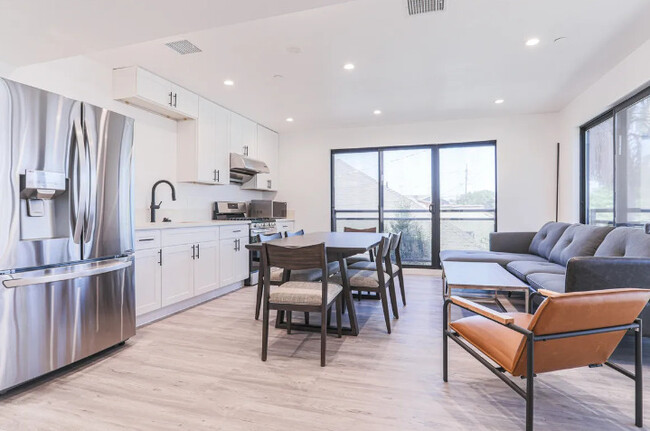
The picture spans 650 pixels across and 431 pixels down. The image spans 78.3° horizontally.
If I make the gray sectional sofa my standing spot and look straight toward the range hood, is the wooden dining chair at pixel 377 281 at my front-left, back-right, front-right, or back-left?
front-left

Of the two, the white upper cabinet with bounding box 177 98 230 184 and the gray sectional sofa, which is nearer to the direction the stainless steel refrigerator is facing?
the gray sectional sofa

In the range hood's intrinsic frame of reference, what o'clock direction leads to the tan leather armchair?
The tan leather armchair is roughly at 1 o'clock from the range hood.

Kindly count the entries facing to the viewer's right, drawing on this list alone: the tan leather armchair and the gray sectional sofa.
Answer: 0

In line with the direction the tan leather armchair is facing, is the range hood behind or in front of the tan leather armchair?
in front

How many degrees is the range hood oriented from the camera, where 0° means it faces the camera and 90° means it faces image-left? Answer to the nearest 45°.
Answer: approximately 315°

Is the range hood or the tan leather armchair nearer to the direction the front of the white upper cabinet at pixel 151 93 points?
the tan leather armchair

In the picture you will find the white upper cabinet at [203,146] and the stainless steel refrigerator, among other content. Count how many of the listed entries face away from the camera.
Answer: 0

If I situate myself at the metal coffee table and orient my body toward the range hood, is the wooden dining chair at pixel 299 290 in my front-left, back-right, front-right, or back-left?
front-left

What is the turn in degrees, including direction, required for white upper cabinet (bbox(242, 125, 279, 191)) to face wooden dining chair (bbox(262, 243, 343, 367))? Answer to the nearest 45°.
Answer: approximately 45° to its right

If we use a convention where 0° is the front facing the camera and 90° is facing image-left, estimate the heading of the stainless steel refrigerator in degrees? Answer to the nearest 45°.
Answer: approximately 315°

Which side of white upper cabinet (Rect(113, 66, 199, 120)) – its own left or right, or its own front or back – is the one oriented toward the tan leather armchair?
front

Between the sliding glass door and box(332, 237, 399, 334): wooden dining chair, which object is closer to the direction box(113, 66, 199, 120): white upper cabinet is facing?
the wooden dining chair

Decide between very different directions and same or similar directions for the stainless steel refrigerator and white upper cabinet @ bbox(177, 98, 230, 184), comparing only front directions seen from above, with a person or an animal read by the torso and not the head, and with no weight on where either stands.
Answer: same or similar directions
